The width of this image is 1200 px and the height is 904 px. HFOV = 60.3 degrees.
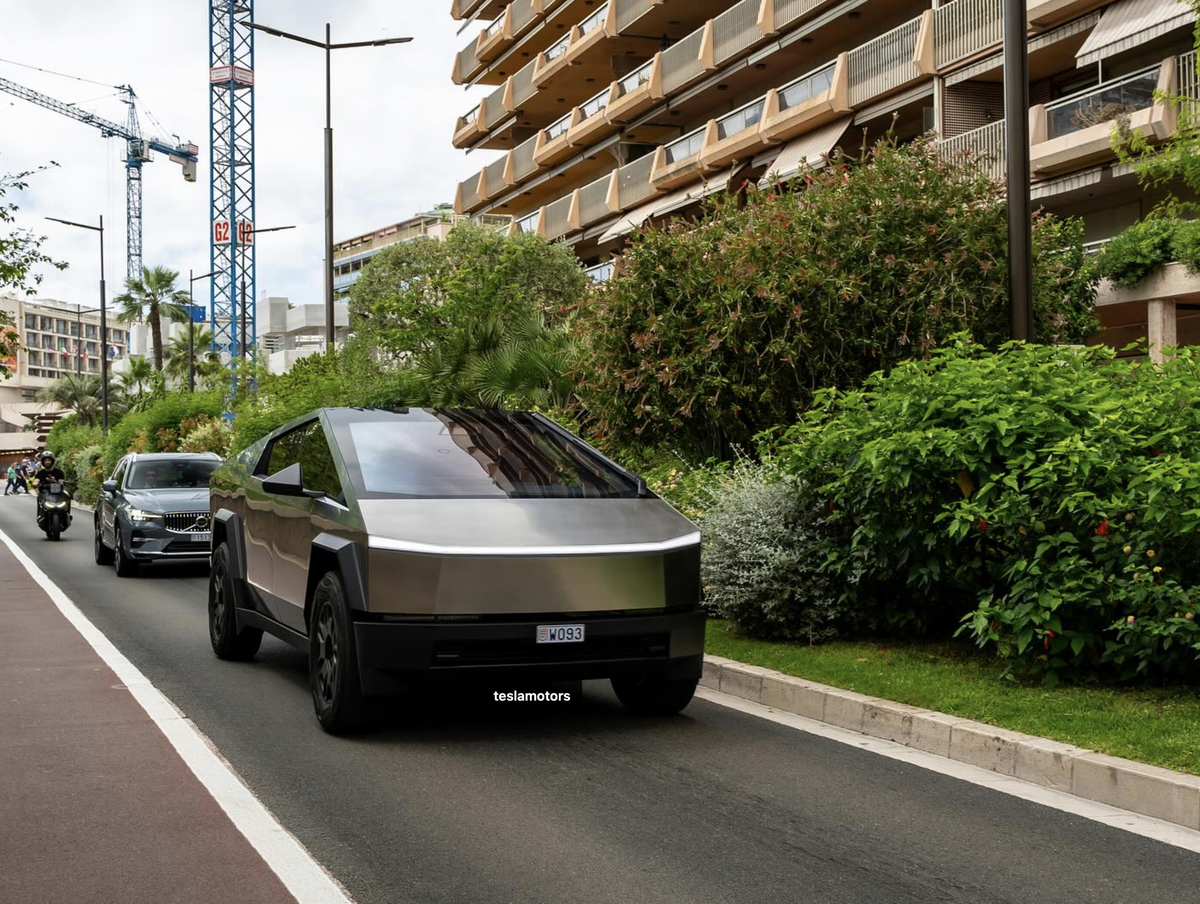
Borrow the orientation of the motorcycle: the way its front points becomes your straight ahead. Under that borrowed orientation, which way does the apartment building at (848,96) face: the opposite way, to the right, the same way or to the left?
to the right

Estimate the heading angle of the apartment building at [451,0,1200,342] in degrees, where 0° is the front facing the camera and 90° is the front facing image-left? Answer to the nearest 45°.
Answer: approximately 45°

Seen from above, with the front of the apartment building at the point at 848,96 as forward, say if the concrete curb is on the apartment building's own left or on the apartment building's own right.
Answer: on the apartment building's own left

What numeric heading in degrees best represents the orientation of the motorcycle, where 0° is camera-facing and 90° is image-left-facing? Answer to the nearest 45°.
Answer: approximately 0°

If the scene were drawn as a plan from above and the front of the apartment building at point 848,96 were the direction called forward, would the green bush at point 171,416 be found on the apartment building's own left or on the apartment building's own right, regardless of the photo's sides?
on the apartment building's own right
